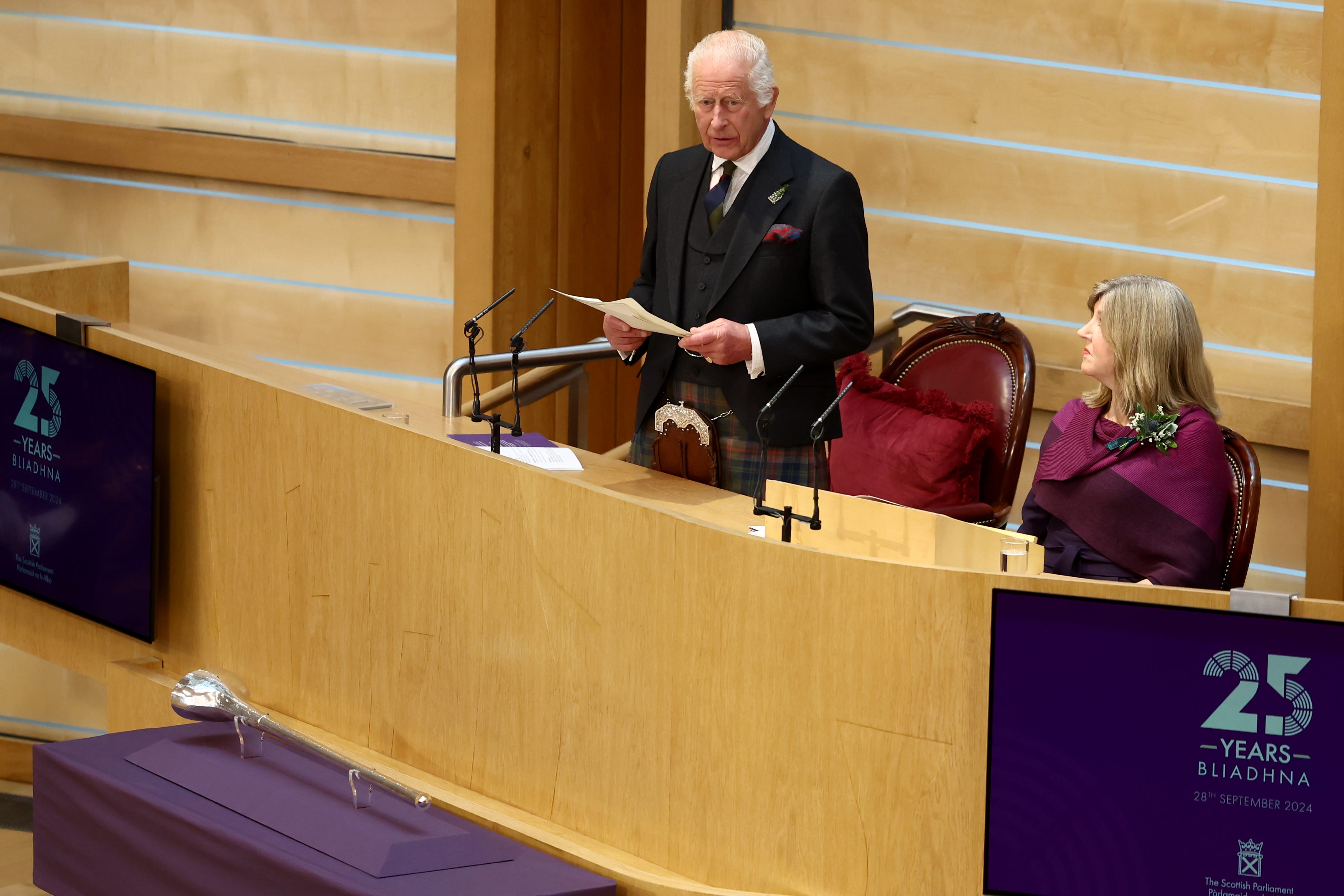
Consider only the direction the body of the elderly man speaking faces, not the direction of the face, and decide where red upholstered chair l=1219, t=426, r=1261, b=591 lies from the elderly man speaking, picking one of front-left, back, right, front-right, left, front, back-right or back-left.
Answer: back-left

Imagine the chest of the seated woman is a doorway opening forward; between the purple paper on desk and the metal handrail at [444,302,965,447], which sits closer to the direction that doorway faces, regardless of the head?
the purple paper on desk

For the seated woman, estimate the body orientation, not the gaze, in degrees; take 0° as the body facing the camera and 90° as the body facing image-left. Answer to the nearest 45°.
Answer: approximately 45°

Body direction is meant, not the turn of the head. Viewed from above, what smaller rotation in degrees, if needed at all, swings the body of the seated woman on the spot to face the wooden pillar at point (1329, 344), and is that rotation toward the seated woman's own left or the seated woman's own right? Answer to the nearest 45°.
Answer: approximately 180°

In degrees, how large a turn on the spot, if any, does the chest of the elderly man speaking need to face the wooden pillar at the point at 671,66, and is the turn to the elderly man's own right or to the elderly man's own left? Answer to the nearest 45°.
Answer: approximately 135° to the elderly man's own right

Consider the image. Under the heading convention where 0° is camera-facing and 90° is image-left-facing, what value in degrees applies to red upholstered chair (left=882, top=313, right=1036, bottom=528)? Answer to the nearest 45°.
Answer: approximately 45°

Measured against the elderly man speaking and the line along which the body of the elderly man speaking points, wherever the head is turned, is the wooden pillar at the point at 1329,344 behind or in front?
behind

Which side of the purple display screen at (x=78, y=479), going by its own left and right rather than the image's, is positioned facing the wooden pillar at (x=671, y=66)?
back

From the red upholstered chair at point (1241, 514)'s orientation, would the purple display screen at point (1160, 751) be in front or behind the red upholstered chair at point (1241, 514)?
in front

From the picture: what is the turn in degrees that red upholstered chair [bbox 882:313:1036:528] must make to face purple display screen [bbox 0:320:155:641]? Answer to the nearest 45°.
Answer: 0° — it already faces it

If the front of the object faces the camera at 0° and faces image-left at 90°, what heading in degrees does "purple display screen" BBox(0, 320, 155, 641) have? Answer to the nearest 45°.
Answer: approximately 45°

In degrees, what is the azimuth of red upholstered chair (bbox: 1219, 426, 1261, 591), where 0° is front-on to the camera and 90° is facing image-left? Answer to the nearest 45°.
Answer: approximately 45°

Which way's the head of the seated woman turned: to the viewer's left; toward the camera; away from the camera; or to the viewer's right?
to the viewer's left

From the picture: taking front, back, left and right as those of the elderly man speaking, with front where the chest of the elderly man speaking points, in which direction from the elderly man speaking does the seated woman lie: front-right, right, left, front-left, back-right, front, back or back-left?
back-left
